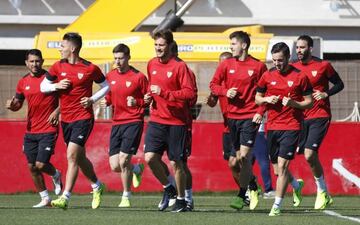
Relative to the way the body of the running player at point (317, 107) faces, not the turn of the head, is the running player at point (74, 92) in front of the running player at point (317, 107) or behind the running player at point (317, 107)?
in front

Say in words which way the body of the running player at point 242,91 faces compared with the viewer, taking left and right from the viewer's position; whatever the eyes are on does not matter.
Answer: facing the viewer

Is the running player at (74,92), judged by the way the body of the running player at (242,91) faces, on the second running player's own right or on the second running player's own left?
on the second running player's own right

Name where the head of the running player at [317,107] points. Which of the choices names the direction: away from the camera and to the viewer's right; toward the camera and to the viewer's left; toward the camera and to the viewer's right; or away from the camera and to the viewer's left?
toward the camera and to the viewer's left

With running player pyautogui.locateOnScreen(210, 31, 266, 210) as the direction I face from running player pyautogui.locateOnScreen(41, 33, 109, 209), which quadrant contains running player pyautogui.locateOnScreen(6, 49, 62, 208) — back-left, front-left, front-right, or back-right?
back-left

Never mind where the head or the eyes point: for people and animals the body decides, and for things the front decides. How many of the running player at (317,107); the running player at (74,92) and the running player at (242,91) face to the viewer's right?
0

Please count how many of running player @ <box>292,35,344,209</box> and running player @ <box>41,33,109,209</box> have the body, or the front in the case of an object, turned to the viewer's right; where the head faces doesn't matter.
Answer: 0

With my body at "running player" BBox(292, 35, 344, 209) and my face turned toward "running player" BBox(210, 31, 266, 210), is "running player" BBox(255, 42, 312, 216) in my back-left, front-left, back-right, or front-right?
front-left

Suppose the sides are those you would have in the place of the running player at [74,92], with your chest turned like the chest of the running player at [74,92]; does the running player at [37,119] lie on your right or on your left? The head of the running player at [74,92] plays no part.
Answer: on your right

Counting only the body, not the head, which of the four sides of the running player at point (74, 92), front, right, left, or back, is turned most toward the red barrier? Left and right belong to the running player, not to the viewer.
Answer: back

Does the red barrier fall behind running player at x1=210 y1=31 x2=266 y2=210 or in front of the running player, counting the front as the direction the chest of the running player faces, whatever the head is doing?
behind

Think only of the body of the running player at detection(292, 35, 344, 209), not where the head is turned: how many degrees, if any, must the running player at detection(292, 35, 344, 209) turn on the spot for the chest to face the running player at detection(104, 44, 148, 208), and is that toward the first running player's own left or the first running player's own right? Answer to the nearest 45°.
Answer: approximately 45° to the first running player's own right

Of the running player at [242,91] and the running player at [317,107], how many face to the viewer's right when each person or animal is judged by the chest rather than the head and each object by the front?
0
